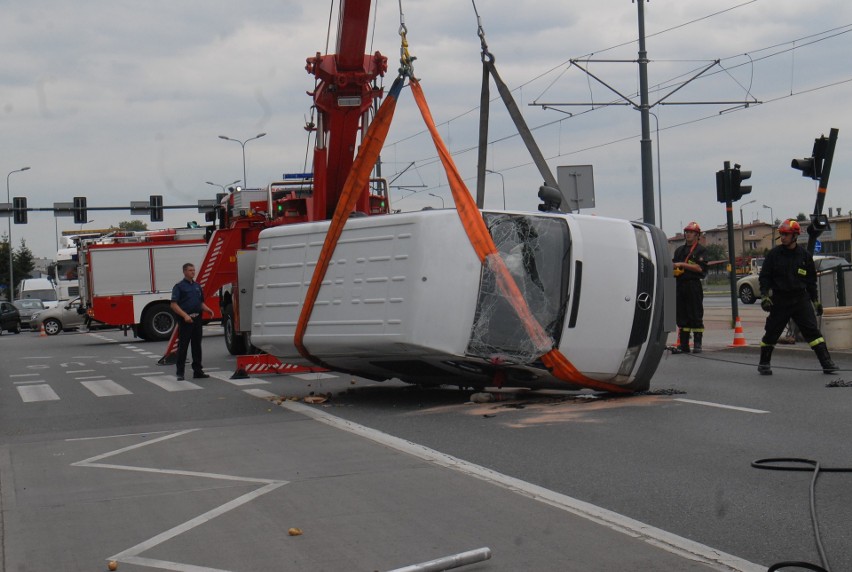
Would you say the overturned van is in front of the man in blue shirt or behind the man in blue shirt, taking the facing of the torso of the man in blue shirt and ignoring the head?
in front

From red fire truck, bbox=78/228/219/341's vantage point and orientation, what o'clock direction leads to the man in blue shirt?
The man in blue shirt is roughly at 3 o'clock from the red fire truck.

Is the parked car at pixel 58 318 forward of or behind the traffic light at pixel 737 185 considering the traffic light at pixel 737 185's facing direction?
behind

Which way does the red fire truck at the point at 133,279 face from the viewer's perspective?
to the viewer's right

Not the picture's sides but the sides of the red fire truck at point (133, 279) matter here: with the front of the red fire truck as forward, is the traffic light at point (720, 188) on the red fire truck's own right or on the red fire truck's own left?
on the red fire truck's own right

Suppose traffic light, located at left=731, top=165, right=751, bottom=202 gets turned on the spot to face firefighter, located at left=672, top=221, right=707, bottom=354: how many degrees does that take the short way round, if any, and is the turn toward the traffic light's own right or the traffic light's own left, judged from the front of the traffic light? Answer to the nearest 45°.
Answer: approximately 135° to the traffic light's own right

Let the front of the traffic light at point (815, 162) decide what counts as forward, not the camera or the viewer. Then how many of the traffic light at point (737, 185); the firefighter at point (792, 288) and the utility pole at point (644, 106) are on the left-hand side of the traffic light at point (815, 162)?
1
